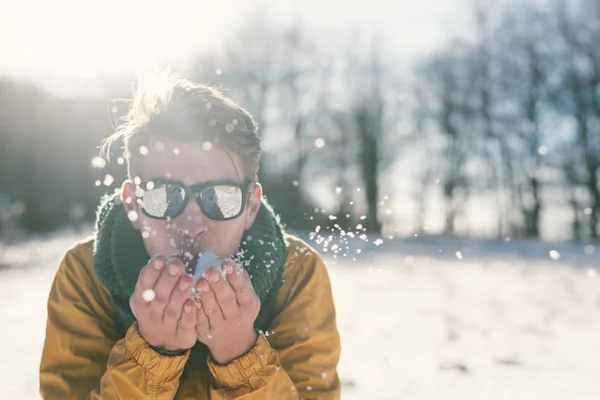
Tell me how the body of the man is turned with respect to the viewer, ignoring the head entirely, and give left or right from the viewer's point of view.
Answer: facing the viewer

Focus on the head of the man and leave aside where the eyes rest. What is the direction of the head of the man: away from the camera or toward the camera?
toward the camera
